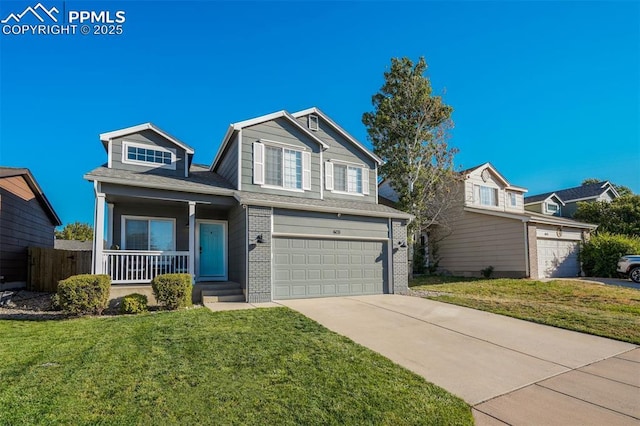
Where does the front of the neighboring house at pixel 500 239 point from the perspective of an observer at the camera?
facing the viewer and to the right of the viewer

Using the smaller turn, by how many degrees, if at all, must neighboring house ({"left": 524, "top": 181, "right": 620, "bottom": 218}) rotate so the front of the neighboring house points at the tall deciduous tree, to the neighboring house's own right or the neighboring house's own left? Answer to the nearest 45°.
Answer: approximately 45° to the neighboring house's own right

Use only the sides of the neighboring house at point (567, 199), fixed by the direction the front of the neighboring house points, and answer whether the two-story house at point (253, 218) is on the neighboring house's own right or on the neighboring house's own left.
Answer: on the neighboring house's own right

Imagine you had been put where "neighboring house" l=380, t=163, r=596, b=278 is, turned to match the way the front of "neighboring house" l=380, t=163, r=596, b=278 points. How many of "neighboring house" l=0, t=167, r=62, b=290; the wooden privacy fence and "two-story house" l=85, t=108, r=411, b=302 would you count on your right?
3

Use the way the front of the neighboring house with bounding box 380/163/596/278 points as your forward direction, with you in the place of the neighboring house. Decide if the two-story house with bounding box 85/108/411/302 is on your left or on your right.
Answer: on your right

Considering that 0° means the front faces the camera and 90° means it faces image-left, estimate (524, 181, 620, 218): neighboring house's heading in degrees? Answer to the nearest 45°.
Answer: approximately 315°

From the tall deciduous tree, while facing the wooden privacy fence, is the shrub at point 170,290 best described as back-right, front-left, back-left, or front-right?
front-left

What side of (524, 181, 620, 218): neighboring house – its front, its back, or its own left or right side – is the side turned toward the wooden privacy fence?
right

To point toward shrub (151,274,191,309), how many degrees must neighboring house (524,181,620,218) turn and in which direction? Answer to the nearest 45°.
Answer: approximately 45° to its right

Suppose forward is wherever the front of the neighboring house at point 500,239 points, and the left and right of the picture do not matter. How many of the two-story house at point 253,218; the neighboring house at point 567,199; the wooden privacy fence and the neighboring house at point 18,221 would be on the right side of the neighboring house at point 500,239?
3

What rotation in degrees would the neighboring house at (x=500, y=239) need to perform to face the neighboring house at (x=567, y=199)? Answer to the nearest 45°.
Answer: approximately 135° to its left
